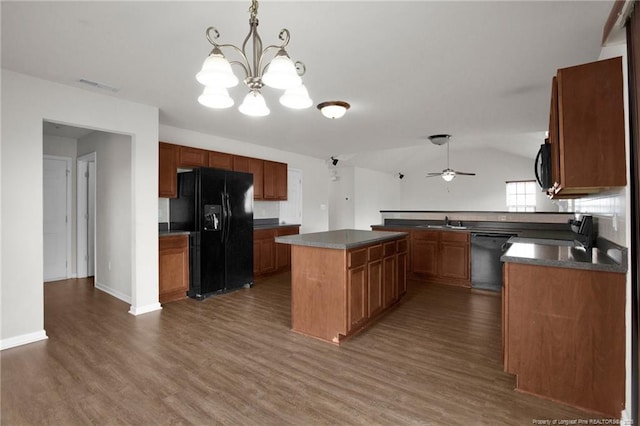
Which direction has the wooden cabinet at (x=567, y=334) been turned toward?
to the viewer's left

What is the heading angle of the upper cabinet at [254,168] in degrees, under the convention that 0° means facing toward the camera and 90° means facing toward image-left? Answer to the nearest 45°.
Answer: approximately 315°

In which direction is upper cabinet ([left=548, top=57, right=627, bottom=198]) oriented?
to the viewer's left

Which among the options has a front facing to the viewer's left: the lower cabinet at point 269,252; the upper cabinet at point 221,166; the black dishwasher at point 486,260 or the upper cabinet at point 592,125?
the upper cabinet at point 592,125
